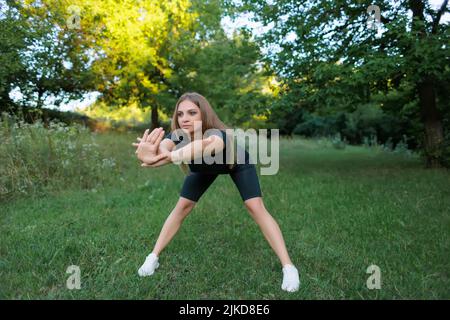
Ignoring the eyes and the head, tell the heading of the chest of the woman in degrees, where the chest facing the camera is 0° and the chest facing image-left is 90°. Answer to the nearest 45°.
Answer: approximately 45°

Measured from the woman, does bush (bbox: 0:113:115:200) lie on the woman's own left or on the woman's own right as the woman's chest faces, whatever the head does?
on the woman's own right

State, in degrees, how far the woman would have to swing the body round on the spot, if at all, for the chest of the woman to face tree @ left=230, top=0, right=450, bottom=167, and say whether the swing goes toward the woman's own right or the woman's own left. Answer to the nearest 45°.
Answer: approximately 180°
